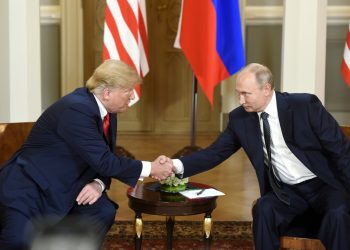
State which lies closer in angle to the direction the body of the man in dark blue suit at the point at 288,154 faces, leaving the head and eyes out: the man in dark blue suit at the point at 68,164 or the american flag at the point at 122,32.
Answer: the man in dark blue suit

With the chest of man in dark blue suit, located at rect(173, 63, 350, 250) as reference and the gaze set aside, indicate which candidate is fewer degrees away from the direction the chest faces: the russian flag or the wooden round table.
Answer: the wooden round table

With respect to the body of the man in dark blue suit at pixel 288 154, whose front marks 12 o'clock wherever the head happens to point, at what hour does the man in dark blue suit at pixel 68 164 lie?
the man in dark blue suit at pixel 68 164 is roughly at 1 o'clock from the man in dark blue suit at pixel 288 154.

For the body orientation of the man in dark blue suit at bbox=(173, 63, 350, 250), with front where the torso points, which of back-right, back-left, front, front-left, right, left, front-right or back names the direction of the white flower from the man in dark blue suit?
front-right

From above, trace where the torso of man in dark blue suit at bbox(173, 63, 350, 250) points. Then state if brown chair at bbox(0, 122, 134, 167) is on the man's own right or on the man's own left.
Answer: on the man's own right

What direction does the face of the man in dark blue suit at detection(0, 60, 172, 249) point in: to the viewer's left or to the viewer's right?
to the viewer's right

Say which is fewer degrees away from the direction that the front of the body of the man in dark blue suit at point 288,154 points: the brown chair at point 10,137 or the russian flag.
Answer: the brown chair

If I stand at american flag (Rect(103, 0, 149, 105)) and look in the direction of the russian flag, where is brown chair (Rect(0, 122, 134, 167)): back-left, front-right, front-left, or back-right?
back-right

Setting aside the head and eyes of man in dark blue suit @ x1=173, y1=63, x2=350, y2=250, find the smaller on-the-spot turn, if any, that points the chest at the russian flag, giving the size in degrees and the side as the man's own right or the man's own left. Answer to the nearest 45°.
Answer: approximately 135° to the man's own right

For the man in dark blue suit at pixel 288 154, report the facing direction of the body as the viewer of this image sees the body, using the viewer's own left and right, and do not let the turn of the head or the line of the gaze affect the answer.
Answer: facing the viewer and to the left of the viewer

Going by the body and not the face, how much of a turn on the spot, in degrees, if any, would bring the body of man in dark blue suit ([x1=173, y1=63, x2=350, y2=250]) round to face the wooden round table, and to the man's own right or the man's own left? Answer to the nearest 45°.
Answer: approximately 45° to the man's own right

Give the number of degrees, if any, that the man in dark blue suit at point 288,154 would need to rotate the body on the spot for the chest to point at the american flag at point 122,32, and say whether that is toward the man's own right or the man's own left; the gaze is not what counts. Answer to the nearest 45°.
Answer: approximately 90° to the man's own right
